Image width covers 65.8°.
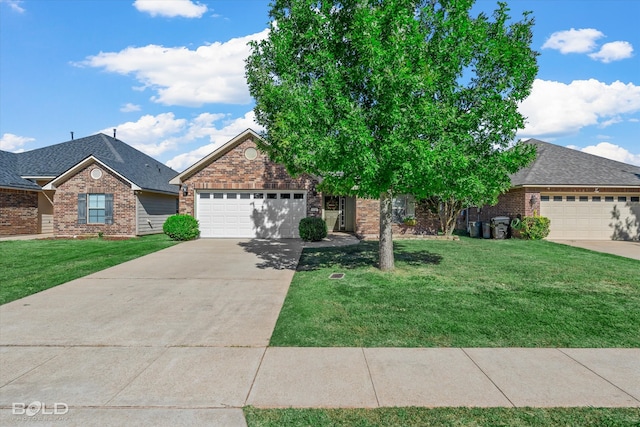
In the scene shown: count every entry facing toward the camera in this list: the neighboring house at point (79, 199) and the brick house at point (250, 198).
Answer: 2

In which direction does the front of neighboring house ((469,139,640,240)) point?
toward the camera

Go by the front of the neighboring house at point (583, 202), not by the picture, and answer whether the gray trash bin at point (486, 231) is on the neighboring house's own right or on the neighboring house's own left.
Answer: on the neighboring house's own right

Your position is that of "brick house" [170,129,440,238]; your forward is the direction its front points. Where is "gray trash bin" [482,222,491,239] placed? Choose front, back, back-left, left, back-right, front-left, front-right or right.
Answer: left

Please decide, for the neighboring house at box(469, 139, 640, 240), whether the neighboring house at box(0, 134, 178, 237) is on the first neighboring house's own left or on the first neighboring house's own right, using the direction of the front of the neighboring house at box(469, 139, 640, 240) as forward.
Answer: on the first neighboring house's own right

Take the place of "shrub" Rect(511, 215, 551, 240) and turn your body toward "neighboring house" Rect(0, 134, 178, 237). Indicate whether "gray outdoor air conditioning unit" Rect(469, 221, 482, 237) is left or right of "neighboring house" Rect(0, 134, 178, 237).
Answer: right

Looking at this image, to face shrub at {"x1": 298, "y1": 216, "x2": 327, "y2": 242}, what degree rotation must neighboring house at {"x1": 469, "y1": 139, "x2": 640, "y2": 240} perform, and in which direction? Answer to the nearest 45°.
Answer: approximately 45° to its right

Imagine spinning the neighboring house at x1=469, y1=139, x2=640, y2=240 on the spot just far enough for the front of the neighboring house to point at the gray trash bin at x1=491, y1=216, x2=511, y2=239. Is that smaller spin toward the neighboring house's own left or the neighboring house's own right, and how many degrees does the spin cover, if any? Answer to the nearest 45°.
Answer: approximately 45° to the neighboring house's own right

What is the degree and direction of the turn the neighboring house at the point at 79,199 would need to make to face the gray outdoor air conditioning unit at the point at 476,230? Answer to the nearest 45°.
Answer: approximately 45° to its left

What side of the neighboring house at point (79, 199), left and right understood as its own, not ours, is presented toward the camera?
front

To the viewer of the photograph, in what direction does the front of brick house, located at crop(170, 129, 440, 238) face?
facing the viewer
